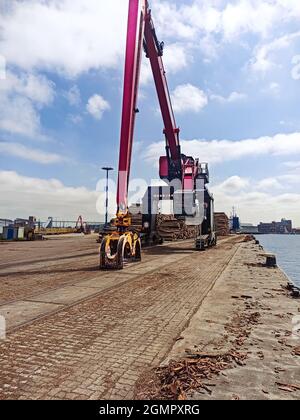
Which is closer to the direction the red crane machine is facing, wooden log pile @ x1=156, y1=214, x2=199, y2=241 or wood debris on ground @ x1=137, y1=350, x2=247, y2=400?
the wood debris on ground

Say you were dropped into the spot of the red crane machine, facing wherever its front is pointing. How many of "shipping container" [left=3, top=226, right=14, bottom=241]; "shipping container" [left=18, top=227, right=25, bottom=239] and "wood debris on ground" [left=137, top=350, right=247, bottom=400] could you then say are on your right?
2

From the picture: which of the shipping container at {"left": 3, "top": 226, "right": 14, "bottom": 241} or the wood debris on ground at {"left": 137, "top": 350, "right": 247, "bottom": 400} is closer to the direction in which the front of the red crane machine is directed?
the wood debris on ground

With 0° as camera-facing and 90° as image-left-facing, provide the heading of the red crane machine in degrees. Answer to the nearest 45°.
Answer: approximately 45°

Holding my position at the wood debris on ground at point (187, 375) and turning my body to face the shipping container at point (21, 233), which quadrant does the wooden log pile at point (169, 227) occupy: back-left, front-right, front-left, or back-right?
front-right

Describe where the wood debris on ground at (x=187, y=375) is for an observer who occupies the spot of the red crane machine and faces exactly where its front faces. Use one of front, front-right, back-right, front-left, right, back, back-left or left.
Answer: front-left

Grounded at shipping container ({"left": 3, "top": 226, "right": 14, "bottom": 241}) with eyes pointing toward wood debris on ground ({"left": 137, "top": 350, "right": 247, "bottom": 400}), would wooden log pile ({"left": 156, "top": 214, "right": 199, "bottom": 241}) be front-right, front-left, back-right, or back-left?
front-left

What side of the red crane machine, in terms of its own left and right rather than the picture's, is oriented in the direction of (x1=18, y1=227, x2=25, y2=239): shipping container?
right

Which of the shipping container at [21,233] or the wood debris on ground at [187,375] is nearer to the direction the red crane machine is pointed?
the wood debris on ground

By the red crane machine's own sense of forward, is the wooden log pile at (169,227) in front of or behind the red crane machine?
behind

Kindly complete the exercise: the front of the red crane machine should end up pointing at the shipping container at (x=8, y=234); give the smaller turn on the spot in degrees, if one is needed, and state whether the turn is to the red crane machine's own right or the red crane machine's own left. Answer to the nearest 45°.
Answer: approximately 90° to the red crane machine's own right
